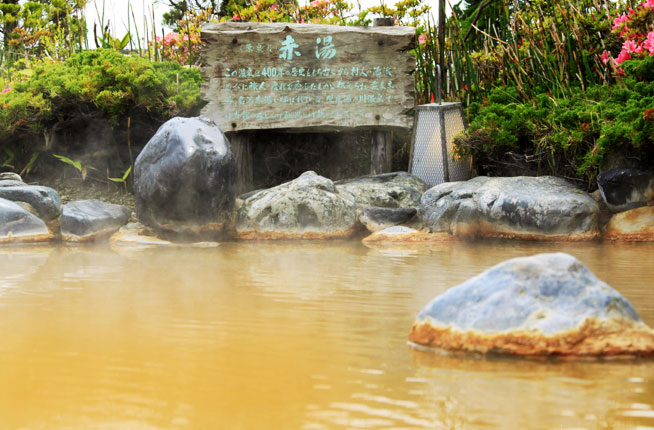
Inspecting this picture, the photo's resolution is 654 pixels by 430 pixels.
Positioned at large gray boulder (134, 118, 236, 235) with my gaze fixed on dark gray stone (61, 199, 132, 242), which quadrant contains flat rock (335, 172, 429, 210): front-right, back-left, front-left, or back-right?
back-right

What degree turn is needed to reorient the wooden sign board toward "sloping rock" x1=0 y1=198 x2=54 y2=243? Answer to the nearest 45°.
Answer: approximately 45° to its right

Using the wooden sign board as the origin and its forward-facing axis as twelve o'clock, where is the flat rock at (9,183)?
The flat rock is roughly at 3 o'clock from the wooden sign board.

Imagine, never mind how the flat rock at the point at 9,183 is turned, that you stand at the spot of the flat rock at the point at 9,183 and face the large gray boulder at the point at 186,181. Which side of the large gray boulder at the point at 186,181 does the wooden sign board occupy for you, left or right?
left

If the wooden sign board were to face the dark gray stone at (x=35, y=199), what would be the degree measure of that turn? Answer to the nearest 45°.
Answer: approximately 90° to its right

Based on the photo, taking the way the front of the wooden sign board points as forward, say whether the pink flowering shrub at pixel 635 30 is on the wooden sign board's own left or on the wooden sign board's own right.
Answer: on the wooden sign board's own left

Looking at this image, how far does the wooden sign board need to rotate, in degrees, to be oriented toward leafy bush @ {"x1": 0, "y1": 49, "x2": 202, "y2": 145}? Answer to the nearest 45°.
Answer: approximately 90° to its right

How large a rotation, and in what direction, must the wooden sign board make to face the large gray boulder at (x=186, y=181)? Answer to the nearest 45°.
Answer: approximately 45° to its right

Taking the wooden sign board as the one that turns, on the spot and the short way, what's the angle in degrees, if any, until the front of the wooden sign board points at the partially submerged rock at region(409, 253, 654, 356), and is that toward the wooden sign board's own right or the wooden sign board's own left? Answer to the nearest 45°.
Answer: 0° — it already faces it

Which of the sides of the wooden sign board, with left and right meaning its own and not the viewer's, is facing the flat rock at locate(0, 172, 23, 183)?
right

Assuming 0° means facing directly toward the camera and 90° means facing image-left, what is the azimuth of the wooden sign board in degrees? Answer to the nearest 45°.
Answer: approximately 0°
